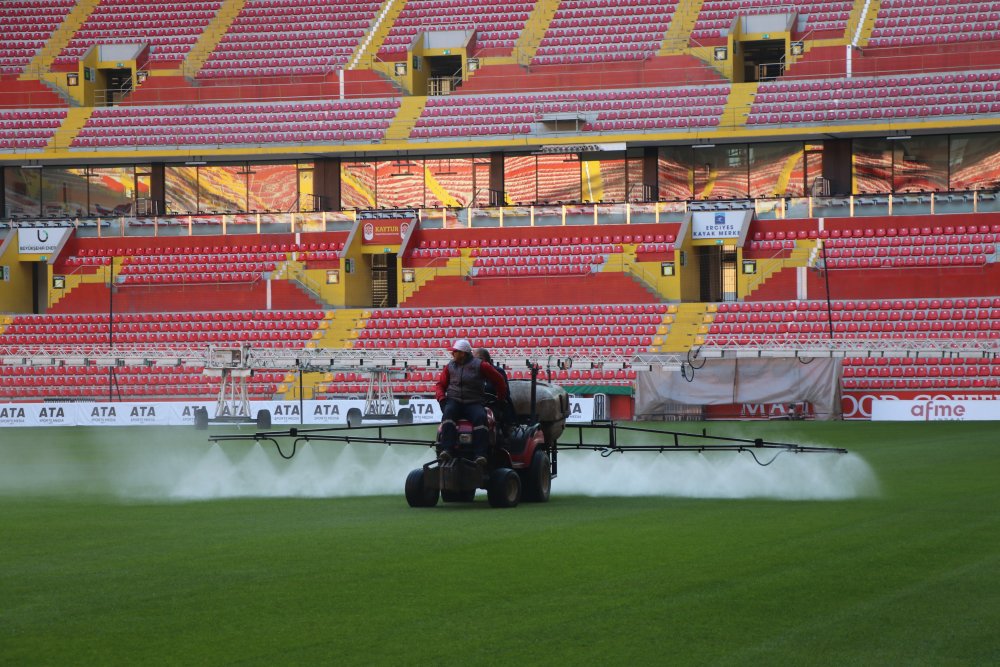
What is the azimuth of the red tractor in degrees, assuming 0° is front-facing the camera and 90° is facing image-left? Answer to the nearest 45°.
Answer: approximately 45°

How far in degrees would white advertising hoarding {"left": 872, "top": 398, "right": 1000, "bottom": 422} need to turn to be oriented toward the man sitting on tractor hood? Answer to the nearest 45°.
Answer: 0° — it already faces them

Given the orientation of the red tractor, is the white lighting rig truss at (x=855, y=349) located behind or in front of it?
behind

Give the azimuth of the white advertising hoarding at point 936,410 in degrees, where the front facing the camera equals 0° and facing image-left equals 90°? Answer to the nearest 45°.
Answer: approximately 0°

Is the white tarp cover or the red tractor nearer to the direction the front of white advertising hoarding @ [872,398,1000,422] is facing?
the red tractor

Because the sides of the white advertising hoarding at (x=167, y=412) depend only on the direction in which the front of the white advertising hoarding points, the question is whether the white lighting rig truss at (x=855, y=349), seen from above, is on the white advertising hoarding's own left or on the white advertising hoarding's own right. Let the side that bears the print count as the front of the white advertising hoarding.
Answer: on the white advertising hoarding's own left

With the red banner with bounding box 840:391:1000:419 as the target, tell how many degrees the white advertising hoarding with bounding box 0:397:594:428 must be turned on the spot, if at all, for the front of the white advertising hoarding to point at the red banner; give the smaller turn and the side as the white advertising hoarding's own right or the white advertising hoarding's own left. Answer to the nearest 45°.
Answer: approximately 90° to the white advertising hoarding's own left

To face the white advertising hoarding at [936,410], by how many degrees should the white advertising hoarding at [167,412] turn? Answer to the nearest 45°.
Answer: approximately 90° to its left

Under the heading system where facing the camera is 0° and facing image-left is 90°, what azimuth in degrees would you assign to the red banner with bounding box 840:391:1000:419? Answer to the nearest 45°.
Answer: approximately 0°
